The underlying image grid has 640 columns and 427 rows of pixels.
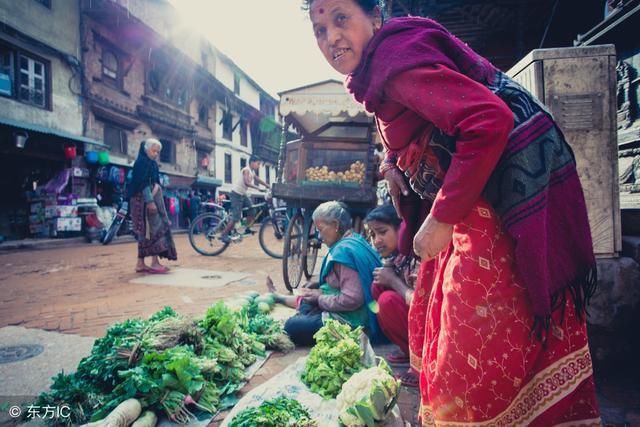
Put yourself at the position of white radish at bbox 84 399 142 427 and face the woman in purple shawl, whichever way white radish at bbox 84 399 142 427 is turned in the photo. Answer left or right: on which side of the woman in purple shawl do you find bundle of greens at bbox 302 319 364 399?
left

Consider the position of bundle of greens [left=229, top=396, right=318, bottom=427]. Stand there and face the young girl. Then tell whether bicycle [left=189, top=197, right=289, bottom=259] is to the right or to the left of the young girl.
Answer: left

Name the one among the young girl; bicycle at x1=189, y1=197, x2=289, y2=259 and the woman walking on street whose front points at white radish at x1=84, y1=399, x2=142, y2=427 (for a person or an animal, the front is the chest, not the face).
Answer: the young girl

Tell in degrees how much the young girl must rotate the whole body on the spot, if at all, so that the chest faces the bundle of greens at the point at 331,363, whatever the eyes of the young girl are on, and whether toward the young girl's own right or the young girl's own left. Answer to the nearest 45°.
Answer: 0° — they already face it

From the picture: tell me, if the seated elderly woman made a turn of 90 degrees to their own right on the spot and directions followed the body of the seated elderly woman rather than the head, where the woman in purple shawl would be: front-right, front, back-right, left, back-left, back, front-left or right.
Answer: back

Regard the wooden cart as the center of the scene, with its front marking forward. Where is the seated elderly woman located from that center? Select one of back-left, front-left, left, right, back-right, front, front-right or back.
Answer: front

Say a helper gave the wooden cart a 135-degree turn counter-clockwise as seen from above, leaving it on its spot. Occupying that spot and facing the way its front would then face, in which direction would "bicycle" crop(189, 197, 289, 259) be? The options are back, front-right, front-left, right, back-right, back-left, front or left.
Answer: left

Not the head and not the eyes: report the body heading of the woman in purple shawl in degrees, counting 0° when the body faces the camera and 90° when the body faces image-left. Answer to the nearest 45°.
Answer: approximately 90°

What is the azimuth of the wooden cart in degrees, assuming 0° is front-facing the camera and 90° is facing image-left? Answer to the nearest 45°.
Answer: approximately 0°

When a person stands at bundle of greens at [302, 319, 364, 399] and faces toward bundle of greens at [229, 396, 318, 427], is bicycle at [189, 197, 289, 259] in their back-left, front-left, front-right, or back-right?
back-right

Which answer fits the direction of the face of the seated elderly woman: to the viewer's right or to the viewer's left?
to the viewer's left

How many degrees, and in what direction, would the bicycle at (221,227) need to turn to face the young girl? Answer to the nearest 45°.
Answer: approximately 90° to its right

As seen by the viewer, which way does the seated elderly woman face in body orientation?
to the viewer's left

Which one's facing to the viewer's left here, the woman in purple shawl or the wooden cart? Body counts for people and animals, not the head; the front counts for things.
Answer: the woman in purple shawl
